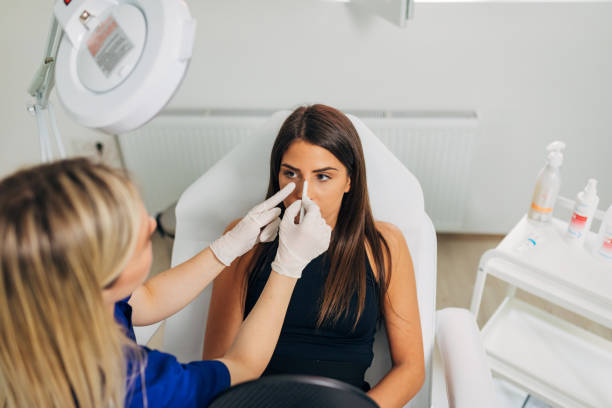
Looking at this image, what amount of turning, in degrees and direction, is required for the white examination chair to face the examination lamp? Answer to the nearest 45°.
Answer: approximately 90° to its right

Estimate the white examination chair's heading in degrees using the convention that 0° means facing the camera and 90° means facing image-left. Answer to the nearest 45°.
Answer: approximately 0°

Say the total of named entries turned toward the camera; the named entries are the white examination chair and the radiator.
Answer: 2

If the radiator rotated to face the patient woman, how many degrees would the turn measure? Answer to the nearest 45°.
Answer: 0° — it already faces them

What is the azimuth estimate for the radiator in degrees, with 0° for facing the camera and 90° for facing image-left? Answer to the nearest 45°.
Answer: approximately 0°

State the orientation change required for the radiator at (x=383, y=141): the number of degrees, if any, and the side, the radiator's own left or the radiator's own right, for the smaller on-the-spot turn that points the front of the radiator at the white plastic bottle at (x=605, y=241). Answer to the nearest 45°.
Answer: approximately 45° to the radiator's own left

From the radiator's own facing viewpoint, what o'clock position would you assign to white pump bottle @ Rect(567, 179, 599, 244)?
The white pump bottle is roughly at 11 o'clock from the radiator.

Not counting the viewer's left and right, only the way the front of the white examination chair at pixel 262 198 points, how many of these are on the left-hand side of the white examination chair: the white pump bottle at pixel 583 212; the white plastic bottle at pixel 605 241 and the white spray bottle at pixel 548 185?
3

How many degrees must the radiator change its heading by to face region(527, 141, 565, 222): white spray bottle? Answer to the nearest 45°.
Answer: approximately 45° to its left
